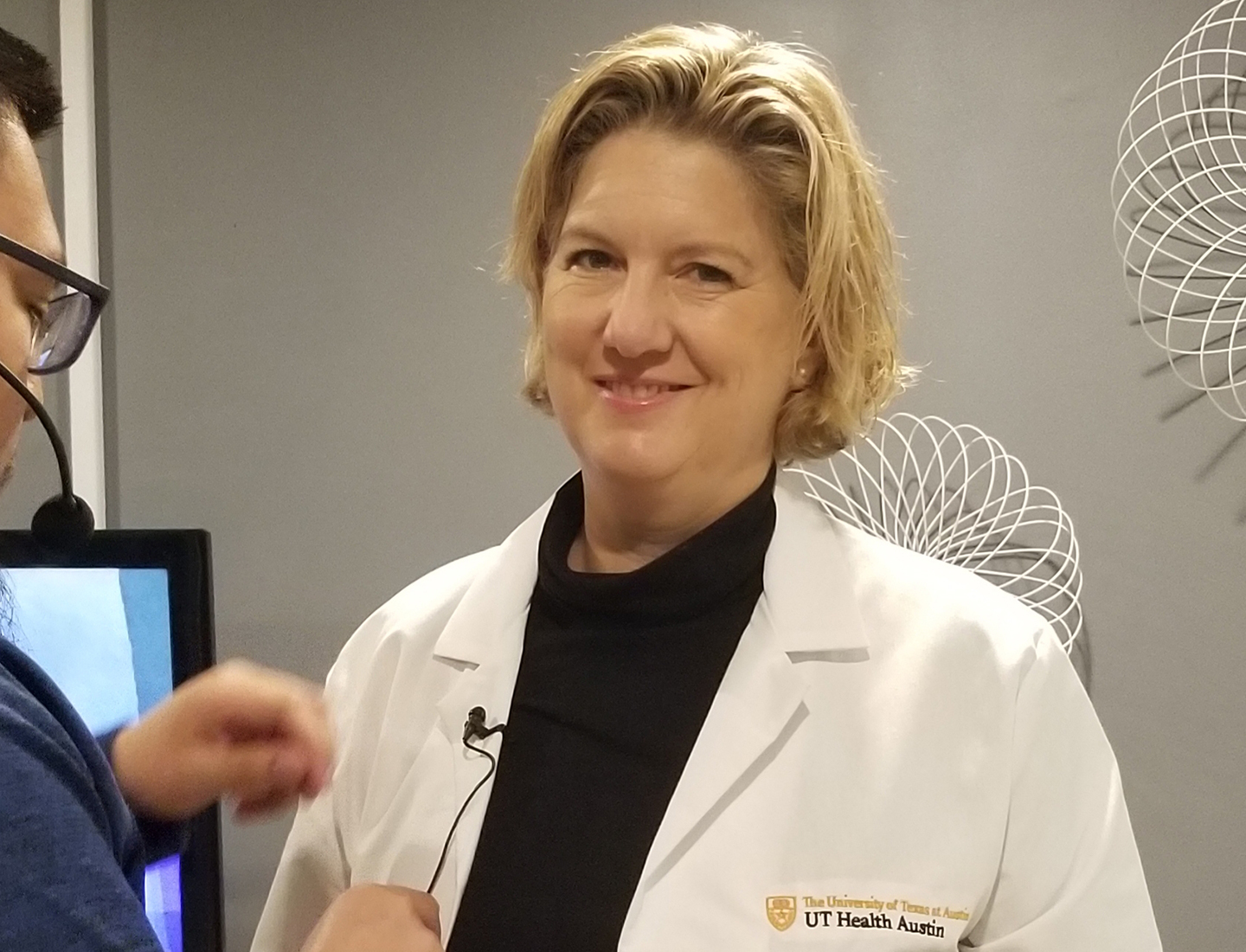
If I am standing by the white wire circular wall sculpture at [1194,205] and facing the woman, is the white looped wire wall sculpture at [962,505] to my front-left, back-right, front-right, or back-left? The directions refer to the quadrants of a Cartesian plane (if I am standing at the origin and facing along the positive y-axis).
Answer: front-right

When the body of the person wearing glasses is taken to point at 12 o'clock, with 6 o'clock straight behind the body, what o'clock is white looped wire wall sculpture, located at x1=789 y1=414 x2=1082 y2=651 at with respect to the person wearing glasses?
The white looped wire wall sculpture is roughly at 11 o'clock from the person wearing glasses.

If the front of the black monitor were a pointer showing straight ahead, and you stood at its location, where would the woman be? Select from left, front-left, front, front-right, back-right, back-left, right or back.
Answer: front-left

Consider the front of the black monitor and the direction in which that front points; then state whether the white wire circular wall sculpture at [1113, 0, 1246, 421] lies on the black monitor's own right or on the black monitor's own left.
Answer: on the black monitor's own left

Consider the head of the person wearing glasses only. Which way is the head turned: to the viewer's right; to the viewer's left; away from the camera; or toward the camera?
to the viewer's right

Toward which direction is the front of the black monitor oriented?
toward the camera

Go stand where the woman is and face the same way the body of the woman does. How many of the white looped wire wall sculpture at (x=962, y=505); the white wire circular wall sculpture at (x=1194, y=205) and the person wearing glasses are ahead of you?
1

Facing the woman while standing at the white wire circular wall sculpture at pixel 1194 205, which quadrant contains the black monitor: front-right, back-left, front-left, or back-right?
front-right

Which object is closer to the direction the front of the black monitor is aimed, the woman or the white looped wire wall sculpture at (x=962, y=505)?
the woman

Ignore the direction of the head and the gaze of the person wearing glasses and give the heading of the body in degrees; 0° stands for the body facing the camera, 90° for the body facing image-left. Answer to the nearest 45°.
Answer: approximately 270°

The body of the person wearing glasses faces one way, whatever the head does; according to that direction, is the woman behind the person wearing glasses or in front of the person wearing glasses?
in front

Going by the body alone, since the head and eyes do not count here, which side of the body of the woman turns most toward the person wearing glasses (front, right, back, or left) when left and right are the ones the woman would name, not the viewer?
front

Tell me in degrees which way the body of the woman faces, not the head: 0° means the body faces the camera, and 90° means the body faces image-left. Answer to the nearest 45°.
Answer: approximately 45°
